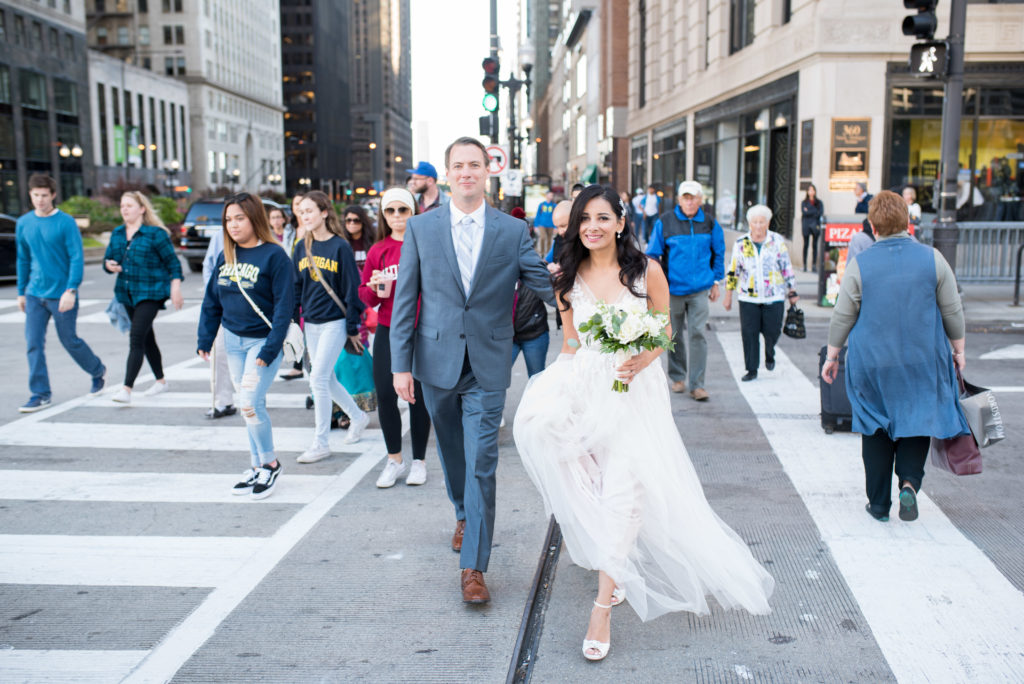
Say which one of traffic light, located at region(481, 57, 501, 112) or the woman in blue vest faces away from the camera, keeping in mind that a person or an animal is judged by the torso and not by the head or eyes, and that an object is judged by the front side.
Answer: the woman in blue vest

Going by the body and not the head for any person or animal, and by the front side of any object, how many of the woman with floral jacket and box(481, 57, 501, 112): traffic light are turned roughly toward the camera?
2

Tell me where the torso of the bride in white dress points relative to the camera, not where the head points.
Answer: toward the camera

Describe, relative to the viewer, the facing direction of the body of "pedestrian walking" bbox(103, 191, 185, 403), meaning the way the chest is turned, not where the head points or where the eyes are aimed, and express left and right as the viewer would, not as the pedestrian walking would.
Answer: facing the viewer and to the left of the viewer

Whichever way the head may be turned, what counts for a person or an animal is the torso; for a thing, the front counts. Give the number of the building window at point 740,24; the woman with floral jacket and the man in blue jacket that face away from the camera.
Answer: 0

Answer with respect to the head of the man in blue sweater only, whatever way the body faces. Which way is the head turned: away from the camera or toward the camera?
toward the camera

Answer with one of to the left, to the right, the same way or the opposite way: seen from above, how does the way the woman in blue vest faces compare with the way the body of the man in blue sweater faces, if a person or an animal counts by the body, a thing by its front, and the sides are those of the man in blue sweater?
the opposite way

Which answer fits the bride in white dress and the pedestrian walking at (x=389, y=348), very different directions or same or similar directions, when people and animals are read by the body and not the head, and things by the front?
same or similar directions

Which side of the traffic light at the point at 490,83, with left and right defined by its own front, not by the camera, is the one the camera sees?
front

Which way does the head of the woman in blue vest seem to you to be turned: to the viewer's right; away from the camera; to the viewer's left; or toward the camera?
away from the camera

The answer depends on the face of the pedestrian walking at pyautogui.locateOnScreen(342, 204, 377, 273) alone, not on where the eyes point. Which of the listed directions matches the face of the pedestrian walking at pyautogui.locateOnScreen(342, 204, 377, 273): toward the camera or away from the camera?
toward the camera

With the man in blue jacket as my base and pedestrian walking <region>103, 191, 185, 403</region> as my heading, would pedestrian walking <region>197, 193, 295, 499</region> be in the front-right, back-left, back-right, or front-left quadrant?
front-left

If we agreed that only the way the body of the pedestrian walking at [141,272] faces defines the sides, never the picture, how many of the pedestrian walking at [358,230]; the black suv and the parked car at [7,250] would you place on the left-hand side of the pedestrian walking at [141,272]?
1

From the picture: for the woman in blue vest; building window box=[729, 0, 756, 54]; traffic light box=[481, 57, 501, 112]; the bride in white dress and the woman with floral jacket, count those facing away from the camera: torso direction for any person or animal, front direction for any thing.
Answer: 1

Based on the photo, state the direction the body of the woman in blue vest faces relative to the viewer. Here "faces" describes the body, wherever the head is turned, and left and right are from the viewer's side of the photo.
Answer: facing away from the viewer

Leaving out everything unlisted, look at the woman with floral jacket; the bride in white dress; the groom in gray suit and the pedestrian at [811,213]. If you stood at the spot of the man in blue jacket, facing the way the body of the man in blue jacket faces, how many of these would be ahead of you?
2

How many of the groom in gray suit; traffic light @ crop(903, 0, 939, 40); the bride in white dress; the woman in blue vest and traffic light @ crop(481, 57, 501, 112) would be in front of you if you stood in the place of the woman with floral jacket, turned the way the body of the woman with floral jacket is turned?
3

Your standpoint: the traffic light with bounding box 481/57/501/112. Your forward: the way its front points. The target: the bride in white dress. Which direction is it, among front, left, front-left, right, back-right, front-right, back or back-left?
front

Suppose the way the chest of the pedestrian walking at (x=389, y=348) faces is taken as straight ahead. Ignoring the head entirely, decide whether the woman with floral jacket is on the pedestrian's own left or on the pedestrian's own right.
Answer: on the pedestrian's own left

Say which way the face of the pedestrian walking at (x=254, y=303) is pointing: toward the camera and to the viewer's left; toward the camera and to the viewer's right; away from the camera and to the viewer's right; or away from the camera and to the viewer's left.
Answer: toward the camera and to the viewer's left

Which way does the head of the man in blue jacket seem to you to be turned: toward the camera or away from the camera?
toward the camera
